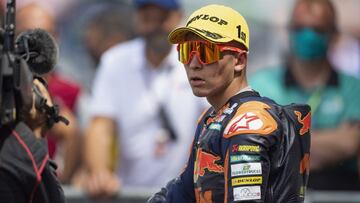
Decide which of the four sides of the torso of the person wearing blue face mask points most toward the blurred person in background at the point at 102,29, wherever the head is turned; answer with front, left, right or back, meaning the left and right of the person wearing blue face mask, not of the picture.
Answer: right

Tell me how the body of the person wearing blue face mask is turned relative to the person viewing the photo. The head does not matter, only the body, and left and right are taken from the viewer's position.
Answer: facing the viewer

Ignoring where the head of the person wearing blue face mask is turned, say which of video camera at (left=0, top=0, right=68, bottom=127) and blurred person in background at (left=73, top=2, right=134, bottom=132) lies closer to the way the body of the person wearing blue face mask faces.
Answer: the video camera

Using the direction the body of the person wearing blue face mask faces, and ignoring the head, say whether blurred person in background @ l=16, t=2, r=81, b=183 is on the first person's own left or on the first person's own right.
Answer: on the first person's own right

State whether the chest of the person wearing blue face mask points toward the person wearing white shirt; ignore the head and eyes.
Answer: no

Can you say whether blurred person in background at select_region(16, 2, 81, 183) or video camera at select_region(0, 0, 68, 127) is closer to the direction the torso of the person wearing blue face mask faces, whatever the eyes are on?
the video camera

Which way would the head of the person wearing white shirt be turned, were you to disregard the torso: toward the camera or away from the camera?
toward the camera

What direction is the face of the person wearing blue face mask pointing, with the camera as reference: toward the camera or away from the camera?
toward the camera
